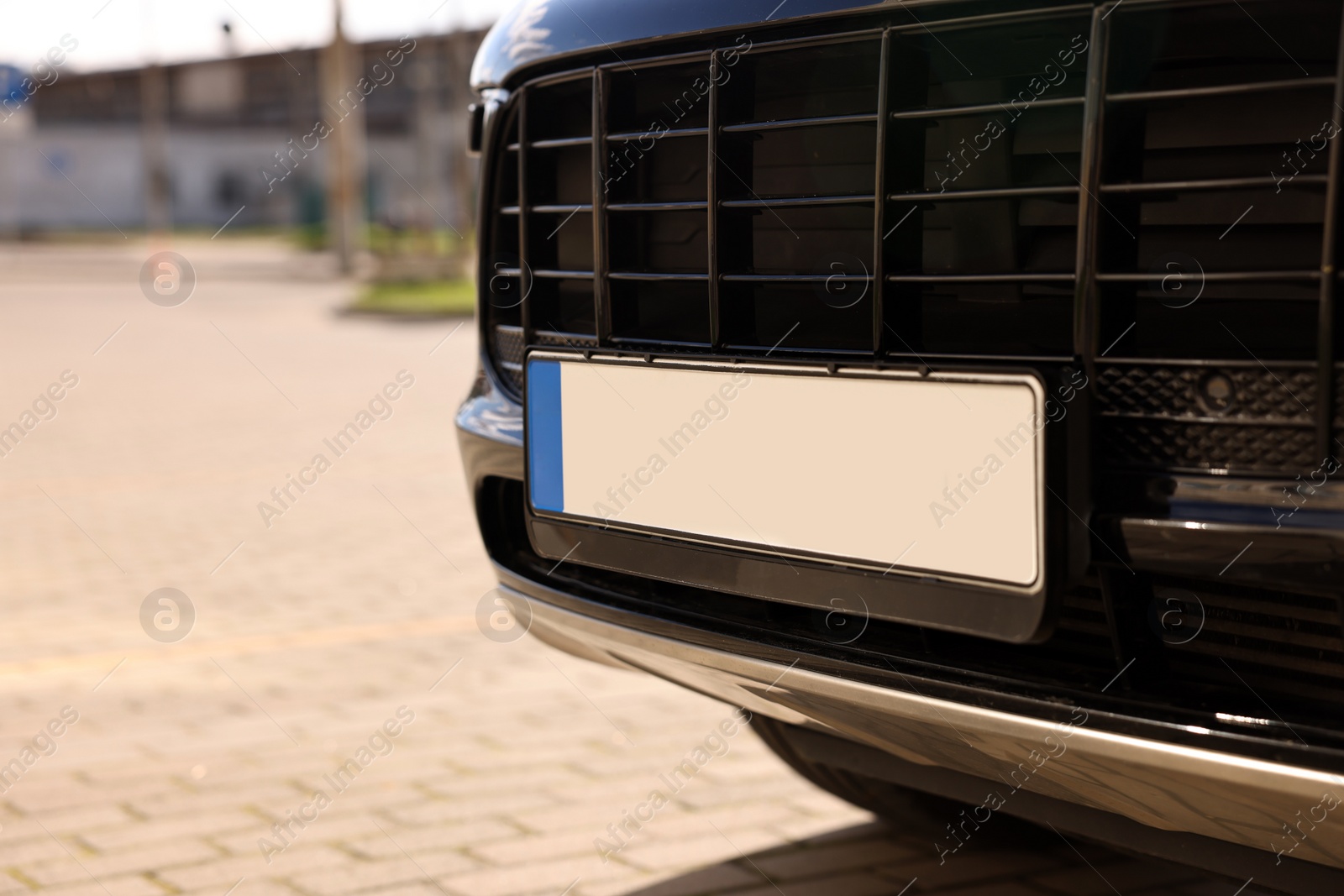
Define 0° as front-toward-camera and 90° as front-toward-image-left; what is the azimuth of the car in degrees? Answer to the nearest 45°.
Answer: approximately 45°

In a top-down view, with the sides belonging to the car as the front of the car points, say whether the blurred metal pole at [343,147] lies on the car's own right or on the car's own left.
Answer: on the car's own right
